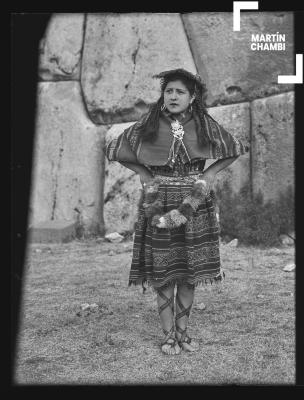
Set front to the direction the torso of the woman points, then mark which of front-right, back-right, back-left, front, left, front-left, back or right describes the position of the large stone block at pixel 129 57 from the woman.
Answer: back

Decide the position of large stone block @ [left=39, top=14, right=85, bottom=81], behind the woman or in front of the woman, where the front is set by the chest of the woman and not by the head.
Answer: behind

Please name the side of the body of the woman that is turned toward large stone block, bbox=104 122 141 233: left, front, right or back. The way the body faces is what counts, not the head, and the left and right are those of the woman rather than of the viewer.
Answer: back

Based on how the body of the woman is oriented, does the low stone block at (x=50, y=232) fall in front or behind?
behind

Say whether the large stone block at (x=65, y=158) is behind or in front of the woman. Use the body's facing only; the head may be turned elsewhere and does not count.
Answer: behind

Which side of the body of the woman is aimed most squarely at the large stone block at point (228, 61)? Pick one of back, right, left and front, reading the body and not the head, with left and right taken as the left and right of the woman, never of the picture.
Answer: back

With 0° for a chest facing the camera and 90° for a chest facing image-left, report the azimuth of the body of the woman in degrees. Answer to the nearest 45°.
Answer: approximately 0°

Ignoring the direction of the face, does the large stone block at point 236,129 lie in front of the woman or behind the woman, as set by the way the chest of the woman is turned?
behind

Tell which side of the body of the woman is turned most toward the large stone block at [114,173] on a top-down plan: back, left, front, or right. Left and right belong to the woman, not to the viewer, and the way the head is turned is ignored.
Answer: back
